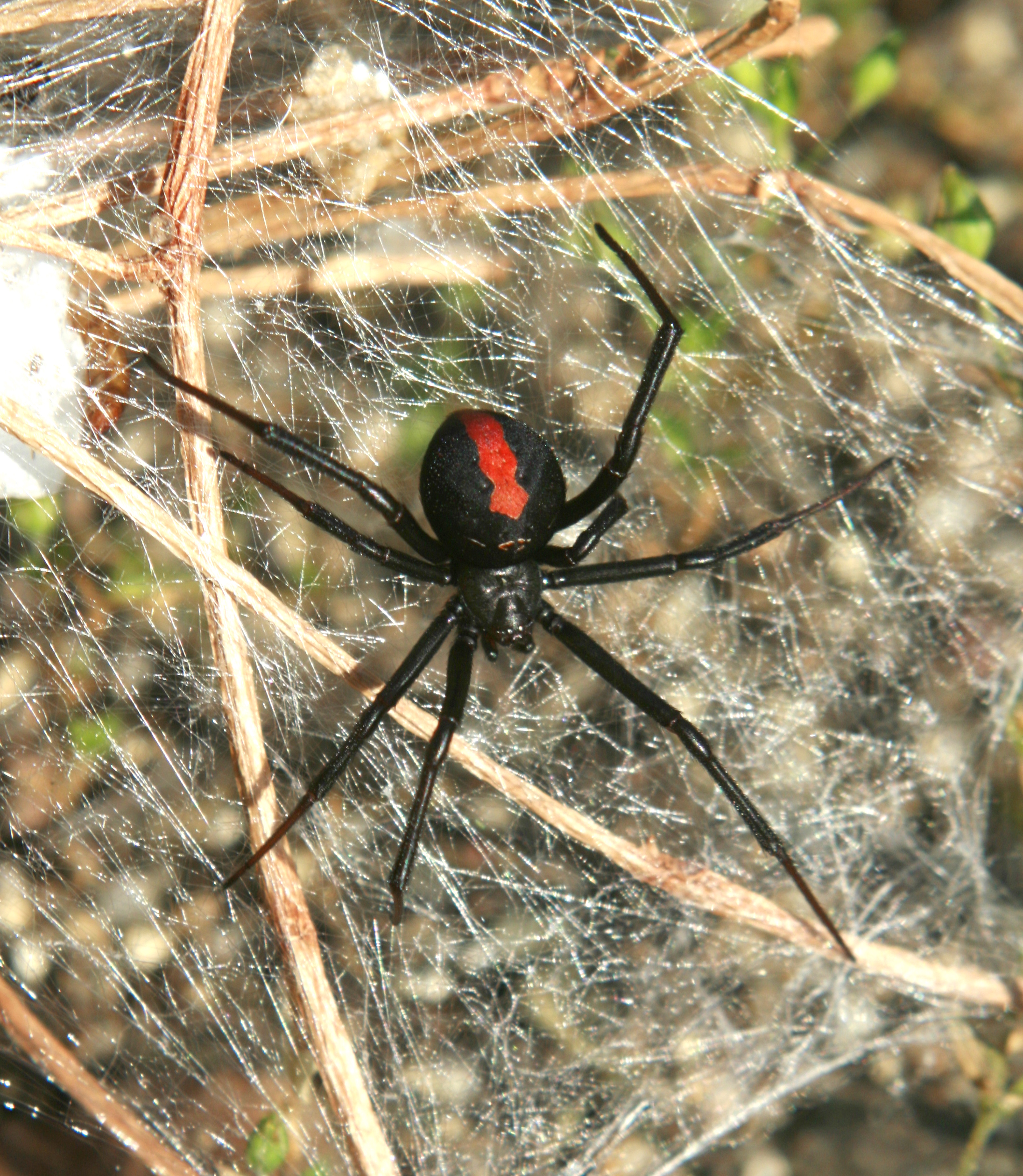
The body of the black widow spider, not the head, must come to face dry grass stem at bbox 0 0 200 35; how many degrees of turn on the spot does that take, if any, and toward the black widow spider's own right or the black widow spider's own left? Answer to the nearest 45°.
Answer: approximately 90° to the black widow spider's own right

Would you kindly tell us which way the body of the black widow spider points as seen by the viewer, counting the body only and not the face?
toward the camera
